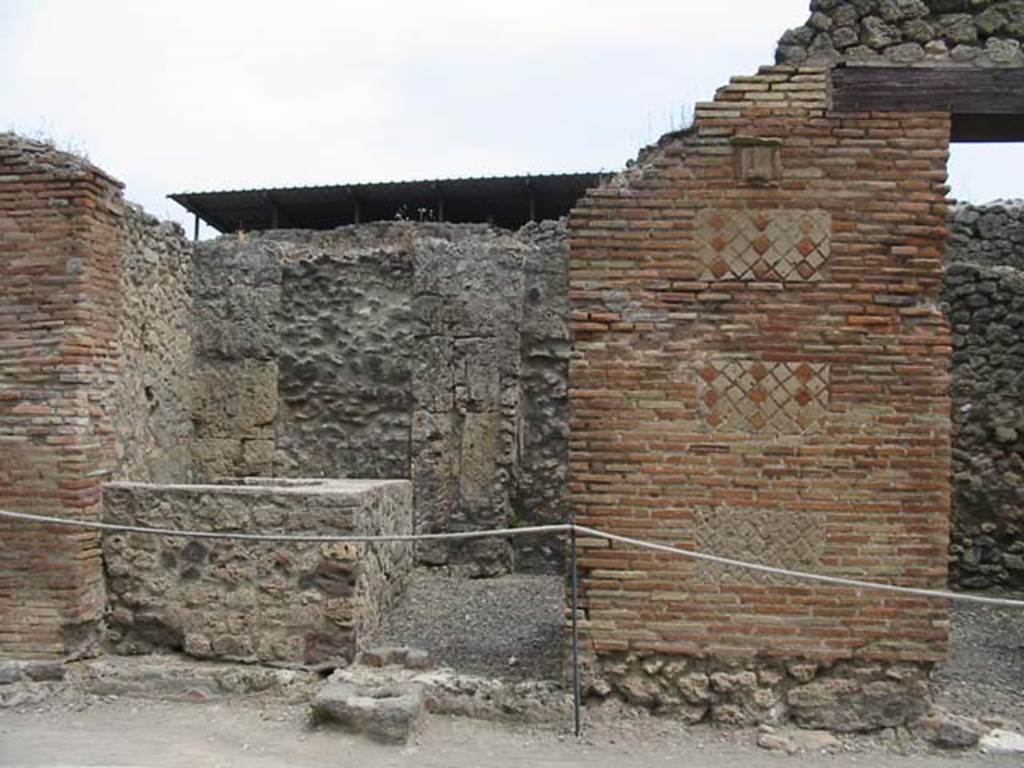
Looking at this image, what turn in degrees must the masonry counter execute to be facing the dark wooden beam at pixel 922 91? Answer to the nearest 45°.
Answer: approximately 45° to its left

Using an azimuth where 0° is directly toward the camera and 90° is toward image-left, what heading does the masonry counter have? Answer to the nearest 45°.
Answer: approximately 0°

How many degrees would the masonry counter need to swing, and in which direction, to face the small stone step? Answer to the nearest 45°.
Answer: approximately 45° to its left

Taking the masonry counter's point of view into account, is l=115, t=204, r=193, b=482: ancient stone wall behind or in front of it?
behind

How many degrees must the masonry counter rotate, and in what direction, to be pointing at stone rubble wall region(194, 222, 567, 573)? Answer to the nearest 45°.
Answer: approximately 135° to its left

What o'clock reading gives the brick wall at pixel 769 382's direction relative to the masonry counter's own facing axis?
The brick wall is roughly at 10 o'clock from the masonry counter.

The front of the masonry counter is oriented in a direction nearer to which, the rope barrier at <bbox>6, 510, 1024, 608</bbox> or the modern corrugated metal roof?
the rope barrier

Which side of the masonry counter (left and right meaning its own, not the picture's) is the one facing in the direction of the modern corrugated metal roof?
back

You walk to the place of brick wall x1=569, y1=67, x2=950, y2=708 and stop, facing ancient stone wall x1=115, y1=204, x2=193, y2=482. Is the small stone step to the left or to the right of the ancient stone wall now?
left

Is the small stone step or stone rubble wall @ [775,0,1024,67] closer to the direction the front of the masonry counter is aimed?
the small stone step
